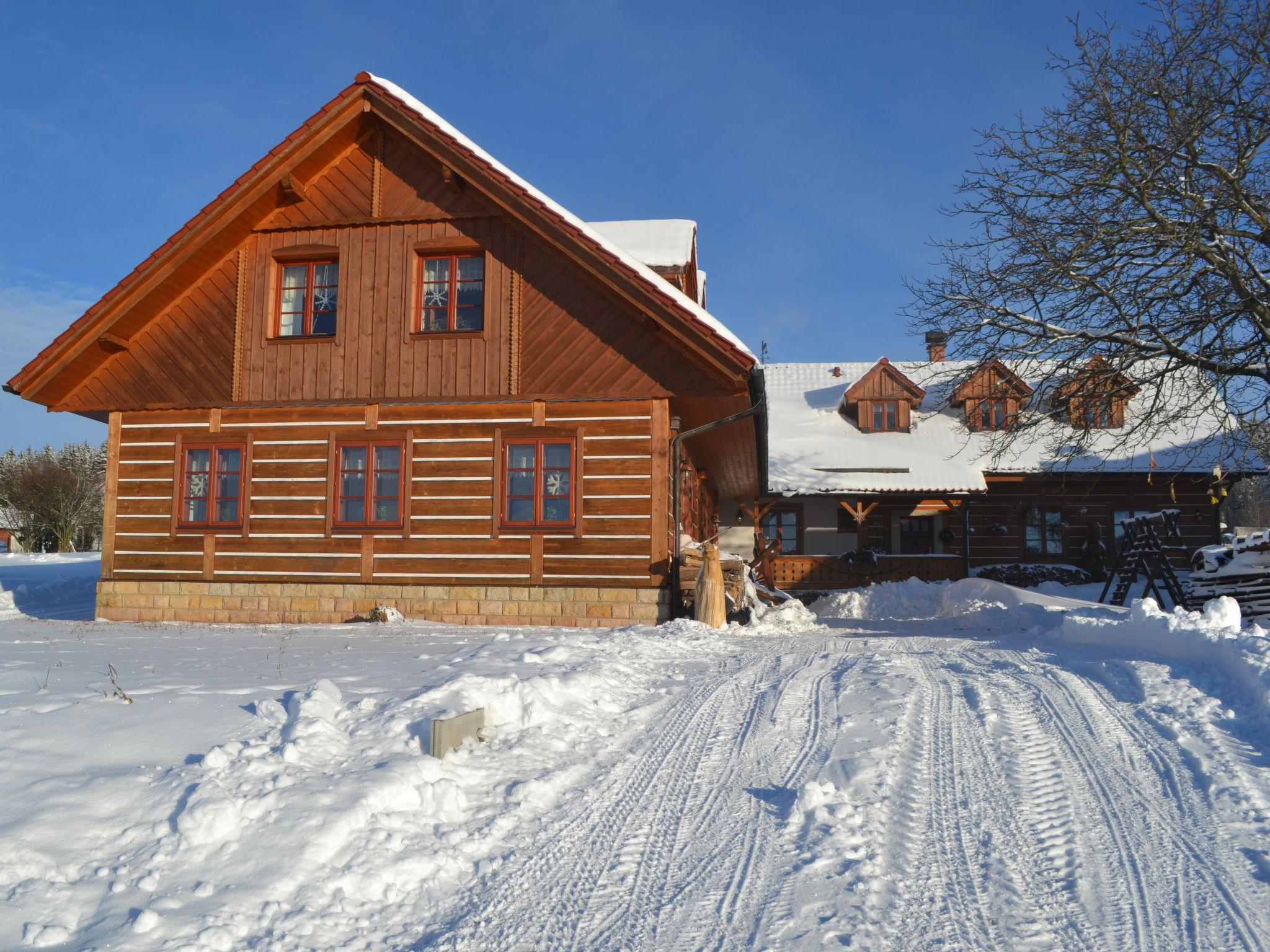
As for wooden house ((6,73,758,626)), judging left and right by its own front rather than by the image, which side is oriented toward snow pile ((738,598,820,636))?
left

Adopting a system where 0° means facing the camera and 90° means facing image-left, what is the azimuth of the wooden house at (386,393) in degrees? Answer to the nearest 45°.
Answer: approximately 0°

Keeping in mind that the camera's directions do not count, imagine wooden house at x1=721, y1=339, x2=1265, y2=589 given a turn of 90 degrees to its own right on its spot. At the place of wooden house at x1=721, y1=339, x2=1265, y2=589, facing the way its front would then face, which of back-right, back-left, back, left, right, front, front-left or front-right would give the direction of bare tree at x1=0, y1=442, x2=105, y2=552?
front

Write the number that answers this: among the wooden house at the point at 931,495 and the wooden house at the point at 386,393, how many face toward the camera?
2

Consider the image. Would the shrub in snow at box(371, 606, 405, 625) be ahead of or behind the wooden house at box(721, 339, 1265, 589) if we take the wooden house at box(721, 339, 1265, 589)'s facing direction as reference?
ahead

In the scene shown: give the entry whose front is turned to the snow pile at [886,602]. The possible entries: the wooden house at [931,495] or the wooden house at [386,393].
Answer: the wooden house at [931,495]

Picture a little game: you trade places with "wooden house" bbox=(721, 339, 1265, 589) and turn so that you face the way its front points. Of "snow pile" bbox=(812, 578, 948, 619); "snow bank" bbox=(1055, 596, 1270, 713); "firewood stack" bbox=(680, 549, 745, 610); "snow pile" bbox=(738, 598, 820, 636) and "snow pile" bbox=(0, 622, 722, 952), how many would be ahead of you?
5
